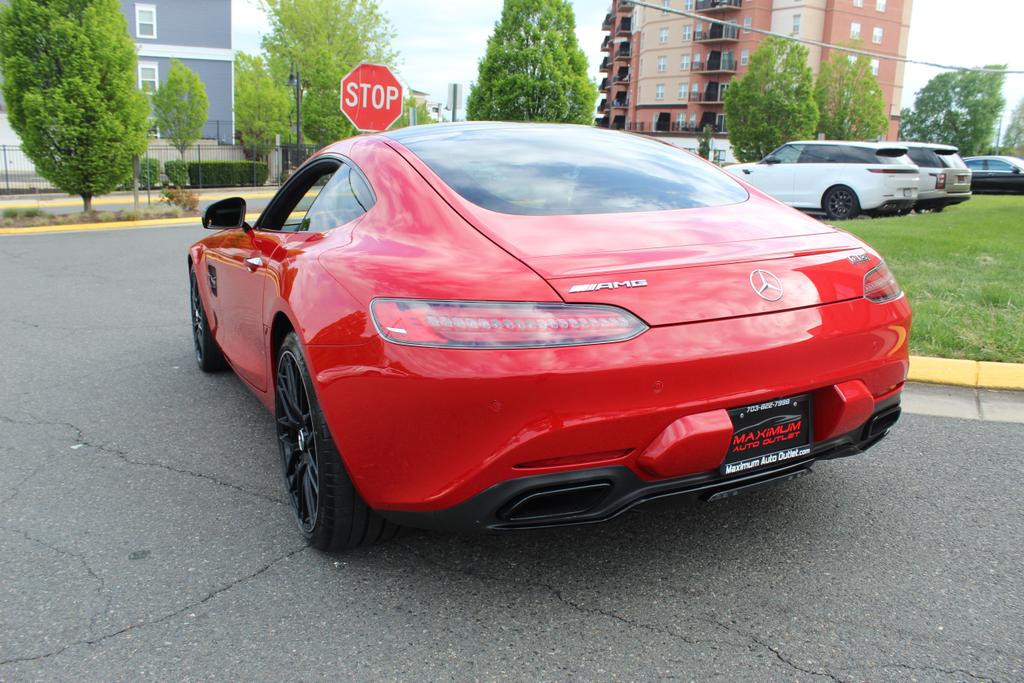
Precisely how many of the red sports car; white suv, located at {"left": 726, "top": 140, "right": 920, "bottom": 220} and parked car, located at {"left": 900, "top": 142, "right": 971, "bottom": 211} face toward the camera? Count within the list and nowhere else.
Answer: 0

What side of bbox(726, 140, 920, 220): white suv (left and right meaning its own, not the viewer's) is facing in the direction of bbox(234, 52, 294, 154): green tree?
front

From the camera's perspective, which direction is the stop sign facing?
toward the camera

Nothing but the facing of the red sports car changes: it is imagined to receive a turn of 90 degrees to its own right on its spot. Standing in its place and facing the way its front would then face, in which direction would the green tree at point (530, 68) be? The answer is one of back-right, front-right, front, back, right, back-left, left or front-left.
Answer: front-left

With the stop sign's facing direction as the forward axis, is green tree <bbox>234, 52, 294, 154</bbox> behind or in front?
behind

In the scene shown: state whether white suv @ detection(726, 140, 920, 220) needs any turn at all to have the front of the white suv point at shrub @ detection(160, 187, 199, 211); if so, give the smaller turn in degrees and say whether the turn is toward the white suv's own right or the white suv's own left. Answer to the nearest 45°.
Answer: approximately 45° to the white suv's own left

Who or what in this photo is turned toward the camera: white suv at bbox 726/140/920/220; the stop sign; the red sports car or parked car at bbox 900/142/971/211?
the stop sign

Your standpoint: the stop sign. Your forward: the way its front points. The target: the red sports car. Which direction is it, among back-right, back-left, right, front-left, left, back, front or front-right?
front

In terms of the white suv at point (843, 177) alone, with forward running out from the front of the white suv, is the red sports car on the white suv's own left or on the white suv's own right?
on the white suv's own left

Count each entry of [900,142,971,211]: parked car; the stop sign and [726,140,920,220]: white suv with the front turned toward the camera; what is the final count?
1

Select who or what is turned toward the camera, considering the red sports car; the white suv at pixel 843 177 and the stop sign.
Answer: the stop sign

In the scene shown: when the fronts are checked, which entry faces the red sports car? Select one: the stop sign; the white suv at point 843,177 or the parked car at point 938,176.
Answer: the stop sign

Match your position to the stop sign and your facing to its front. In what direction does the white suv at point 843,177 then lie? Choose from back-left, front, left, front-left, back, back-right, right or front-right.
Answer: left

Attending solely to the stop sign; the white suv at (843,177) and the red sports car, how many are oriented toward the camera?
1

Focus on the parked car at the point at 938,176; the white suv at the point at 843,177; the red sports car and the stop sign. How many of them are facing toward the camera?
1
